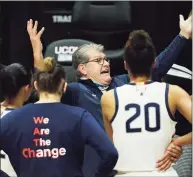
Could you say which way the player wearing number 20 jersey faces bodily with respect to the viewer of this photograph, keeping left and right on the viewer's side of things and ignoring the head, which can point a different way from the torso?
facing away from the viewer

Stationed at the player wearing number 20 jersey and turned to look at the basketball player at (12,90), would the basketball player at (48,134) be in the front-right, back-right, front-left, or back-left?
front-left

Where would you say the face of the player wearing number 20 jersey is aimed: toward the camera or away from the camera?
away from the camera

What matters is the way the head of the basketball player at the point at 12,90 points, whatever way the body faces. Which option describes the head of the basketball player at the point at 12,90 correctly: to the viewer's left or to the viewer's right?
to the viewer's right

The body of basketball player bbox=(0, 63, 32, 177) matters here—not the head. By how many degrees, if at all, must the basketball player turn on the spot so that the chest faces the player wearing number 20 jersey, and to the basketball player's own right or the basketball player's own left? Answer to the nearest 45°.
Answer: approximately 90° to the basketball player's own right

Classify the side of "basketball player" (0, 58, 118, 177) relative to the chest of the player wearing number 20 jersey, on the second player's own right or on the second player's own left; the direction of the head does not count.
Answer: on the second player's own left

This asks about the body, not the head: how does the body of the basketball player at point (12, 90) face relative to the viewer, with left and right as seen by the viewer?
facing away from the viewer and to the right of the viewer

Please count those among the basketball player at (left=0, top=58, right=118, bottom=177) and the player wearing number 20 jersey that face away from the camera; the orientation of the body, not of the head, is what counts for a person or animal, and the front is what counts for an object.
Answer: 2

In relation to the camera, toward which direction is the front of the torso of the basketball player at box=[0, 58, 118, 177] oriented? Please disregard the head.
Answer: away from the camera

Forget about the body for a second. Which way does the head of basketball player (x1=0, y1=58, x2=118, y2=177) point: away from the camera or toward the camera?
away from the camera

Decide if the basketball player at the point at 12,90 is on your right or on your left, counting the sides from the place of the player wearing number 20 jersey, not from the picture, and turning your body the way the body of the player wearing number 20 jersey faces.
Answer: on your left

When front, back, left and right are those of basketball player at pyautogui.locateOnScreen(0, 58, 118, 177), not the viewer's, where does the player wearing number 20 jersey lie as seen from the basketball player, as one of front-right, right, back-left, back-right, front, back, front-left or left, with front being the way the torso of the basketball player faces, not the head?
right
